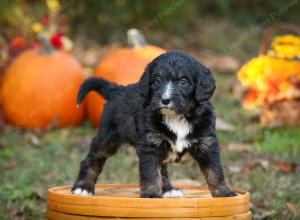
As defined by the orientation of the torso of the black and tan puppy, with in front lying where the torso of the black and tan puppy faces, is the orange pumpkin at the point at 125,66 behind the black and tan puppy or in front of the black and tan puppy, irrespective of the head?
behind

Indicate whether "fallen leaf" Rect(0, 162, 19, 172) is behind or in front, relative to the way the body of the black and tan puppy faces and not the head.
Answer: behind

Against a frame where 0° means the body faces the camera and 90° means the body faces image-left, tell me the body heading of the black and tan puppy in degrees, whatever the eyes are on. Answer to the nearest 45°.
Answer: approximately 315°

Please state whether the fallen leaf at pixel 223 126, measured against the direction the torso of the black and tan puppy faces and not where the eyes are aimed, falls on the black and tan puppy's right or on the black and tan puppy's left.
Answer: on the black and tan puppy's left
